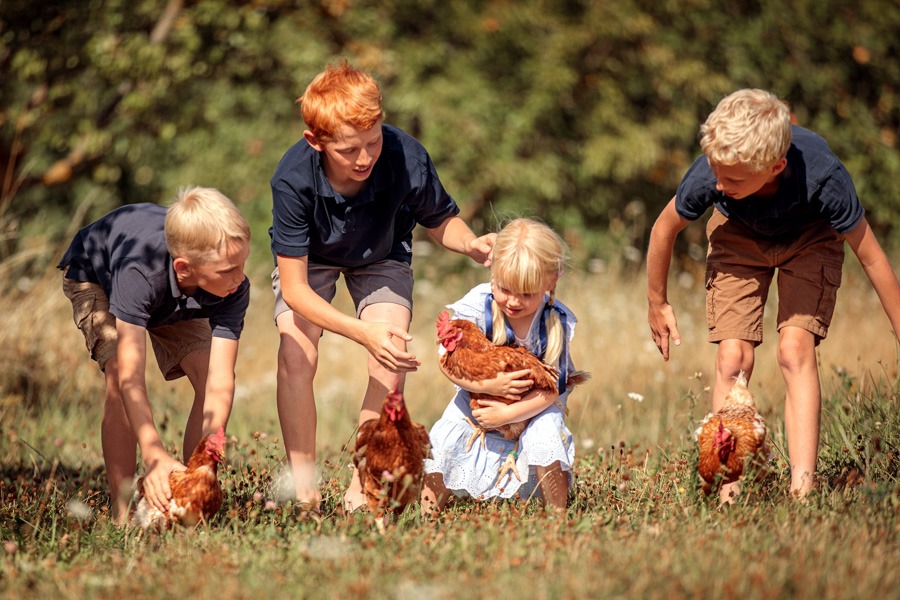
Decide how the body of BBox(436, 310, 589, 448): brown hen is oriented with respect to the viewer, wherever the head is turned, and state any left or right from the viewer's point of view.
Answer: facing to the left of the viewer

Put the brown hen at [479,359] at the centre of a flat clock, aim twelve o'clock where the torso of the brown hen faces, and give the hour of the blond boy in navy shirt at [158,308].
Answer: The blond boy in navy shirt is roughly at 12 o'clock from the brown hen.

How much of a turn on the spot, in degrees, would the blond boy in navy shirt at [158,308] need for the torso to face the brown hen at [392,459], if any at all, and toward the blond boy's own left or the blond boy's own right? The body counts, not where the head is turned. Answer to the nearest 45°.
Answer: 0° — they already face it

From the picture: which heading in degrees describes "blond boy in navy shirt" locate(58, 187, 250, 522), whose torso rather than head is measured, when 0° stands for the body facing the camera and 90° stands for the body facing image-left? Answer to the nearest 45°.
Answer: approximately 315°
